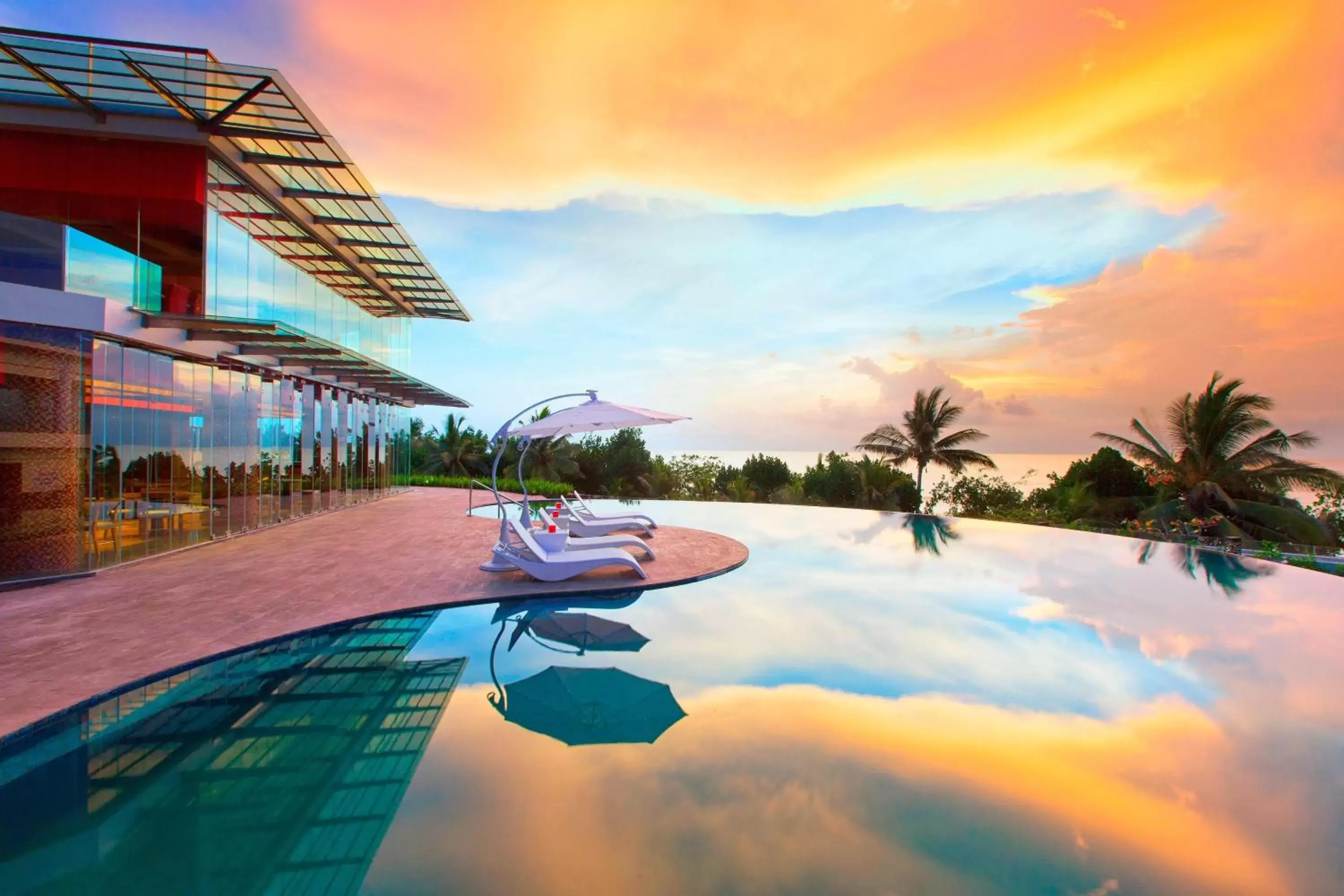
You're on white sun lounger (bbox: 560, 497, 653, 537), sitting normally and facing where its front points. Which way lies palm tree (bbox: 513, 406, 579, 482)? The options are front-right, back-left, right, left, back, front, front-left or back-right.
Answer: left

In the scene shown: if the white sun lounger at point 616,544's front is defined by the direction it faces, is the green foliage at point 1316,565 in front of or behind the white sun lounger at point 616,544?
in front

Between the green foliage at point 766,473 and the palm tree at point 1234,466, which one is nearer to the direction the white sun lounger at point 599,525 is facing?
the palm tree

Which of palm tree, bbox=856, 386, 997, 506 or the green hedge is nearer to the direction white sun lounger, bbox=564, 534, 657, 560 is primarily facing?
the palm tree

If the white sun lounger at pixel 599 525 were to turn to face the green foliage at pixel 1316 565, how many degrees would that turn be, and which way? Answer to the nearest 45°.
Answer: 0° — it already faces it

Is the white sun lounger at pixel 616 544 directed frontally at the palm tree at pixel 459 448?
no

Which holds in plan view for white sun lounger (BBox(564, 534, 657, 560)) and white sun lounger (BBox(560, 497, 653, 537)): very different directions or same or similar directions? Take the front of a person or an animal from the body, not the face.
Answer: same or similar directions

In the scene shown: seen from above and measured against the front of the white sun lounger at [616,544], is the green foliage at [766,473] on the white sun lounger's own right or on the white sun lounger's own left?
on the white sun lounger's own left

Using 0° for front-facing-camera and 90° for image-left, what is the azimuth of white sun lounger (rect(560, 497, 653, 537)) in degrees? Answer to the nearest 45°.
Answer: approximately 270°

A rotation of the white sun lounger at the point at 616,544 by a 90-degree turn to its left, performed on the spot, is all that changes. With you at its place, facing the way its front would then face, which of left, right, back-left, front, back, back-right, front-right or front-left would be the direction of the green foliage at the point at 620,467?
front

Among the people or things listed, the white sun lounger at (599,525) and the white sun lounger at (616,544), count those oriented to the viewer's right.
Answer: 2

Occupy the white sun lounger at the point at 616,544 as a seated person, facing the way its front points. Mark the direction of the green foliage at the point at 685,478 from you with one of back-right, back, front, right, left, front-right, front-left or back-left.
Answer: left

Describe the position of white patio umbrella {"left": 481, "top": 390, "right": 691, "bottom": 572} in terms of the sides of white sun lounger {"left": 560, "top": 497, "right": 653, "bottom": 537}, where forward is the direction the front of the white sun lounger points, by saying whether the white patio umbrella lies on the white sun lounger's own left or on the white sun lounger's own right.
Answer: on the white sun lounger's own right

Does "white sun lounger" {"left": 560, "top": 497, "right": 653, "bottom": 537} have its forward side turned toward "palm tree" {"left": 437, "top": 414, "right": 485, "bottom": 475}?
no

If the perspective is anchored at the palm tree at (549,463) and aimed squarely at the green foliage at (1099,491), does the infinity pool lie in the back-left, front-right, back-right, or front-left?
front-right

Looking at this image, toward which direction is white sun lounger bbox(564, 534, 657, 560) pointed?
to the viewer's right

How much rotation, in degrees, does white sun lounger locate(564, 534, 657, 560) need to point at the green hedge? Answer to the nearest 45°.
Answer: approximately 90° to its left
